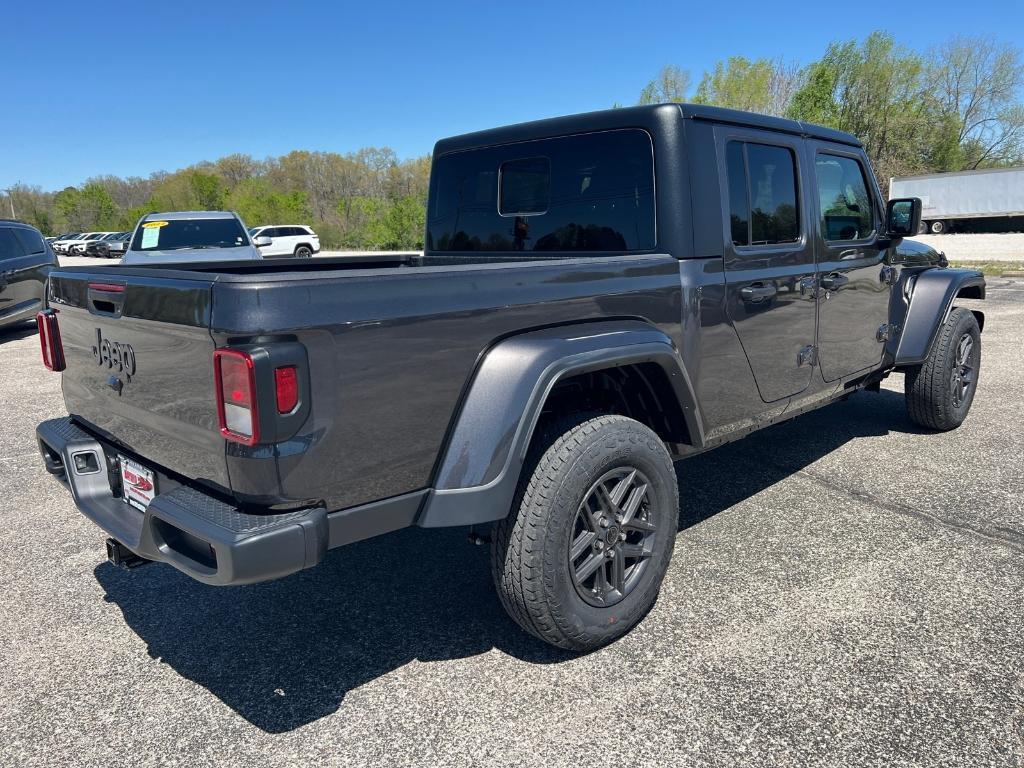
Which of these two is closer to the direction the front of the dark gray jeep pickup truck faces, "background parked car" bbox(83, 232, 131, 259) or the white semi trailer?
the white semi trailer

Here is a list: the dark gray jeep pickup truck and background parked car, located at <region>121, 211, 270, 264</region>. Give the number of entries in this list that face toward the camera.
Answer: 1

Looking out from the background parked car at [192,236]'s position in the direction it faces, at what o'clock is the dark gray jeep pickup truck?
The dark gray jeep pickup truck is roughly at 12 o'clock from the background parked car.

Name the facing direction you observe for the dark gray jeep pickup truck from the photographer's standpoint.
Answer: facing away from the viewer and to the right of the viewer

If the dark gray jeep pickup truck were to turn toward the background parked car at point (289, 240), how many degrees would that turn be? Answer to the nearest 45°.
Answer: approximately 45° to its left

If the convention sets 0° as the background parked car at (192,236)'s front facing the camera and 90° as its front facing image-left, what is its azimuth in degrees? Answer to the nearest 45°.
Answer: approximately 0°

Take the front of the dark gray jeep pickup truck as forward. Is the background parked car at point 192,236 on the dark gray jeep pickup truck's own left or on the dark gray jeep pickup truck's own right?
on the dark gray jeep pickup truck's own left

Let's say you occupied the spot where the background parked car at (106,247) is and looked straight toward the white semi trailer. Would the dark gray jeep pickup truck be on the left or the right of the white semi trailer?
right
